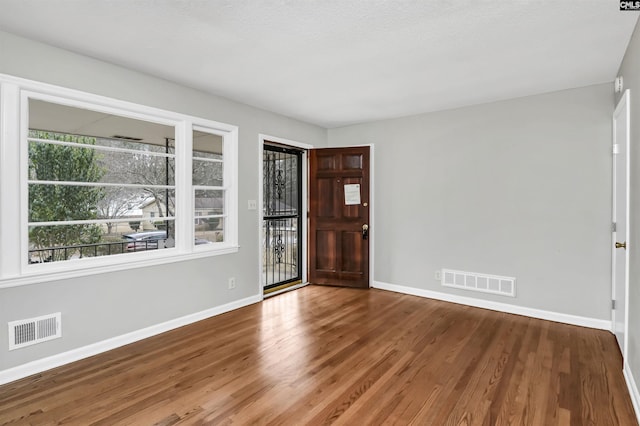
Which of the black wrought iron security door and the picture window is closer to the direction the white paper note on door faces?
the picture window

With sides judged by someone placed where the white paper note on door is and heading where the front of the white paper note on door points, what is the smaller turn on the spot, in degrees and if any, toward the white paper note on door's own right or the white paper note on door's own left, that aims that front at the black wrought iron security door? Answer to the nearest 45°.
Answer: approximately 90° to the white paper note on door's own right

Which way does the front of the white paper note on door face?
toward the camera

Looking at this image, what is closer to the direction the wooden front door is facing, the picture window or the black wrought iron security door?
the picture window

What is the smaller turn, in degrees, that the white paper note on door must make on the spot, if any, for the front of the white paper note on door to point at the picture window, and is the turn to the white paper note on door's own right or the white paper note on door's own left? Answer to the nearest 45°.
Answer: approximately 45° to the white paper note on door's own right

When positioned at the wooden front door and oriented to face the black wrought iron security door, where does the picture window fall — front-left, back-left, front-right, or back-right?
front-left

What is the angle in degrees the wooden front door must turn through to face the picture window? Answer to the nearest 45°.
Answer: approximately 45° to its right

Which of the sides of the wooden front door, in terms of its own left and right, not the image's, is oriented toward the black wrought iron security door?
right

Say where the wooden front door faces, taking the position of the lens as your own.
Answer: facing the viewer
